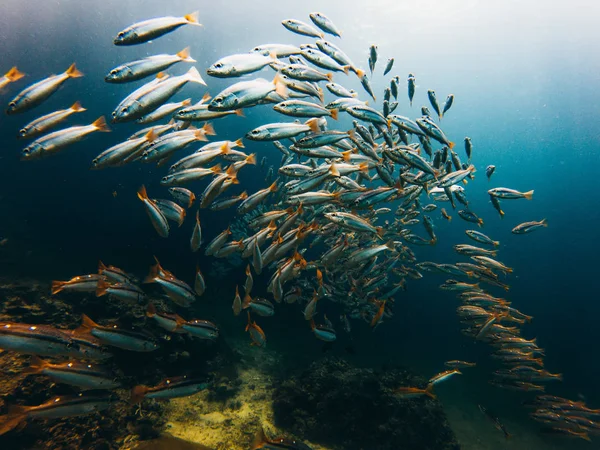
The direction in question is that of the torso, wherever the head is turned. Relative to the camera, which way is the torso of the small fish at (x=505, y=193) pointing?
to the viewer's left

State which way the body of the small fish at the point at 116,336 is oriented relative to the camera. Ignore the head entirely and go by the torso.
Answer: to the viewer's right

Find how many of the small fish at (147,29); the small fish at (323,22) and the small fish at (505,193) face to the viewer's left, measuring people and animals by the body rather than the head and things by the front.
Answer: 3

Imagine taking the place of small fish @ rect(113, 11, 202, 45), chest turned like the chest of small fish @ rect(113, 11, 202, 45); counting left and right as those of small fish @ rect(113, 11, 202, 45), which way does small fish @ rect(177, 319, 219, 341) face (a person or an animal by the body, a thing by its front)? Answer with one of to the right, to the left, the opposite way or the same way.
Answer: the opposite way

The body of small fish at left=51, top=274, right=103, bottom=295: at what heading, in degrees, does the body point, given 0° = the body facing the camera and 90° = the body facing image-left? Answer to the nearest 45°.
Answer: approximately 270°

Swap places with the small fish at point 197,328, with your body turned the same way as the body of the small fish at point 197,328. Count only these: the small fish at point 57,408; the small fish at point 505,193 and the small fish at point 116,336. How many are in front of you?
1

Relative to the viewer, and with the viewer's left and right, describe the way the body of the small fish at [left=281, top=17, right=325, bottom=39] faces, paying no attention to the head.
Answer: facing to the left of the viewer

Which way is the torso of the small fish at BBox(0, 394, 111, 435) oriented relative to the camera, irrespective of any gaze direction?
to the viewer's right

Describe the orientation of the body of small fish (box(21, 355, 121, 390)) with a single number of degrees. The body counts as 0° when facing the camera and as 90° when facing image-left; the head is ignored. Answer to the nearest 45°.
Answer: approximately 270°

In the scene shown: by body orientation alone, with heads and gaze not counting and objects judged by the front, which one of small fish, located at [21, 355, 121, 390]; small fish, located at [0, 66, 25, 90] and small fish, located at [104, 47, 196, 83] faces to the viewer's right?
small fish, located at [21, 355, 121, 390]

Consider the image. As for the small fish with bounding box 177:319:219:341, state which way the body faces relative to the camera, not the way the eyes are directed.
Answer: to the viewer's right

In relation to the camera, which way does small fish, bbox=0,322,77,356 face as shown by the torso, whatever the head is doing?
to the viewer's right

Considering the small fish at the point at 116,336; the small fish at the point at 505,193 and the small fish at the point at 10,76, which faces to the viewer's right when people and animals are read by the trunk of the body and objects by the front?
the small fish at the point at 116,336
